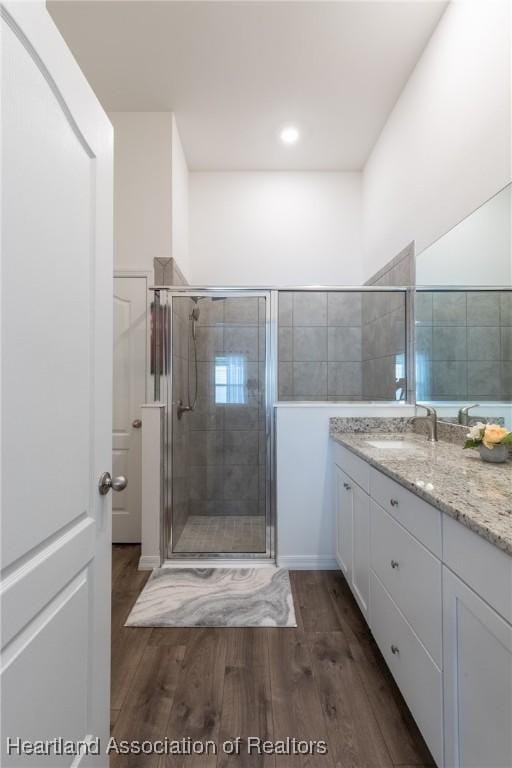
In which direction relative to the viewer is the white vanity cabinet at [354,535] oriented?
to the viewer's left

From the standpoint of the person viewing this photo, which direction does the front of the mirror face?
facing to the left of the viewer

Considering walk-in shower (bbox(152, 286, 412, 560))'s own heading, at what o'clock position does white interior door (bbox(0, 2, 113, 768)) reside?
The white interior door is roughly at 12 o'clock from the walk-in shower.

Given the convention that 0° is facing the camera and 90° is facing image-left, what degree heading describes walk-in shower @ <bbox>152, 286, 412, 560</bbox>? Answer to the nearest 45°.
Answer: approximately 0°

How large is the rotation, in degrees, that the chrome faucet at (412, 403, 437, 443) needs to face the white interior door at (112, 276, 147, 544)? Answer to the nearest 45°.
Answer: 0° — it already faces it

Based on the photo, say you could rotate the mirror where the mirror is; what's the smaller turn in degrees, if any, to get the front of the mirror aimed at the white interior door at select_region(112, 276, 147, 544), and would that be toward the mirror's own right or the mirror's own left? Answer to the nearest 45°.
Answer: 0° — it already faces it

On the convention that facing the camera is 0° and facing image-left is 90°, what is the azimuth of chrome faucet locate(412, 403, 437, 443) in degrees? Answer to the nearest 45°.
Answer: approximately 90°

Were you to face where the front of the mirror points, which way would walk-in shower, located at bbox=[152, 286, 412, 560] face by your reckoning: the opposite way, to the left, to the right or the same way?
to the left

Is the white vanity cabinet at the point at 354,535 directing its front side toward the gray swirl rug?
yes
